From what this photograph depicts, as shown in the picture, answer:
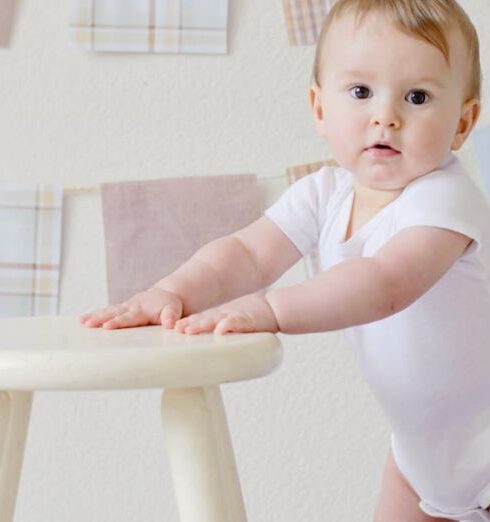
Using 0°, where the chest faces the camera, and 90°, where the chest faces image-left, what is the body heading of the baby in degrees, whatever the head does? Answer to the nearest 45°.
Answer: approximately 45°
